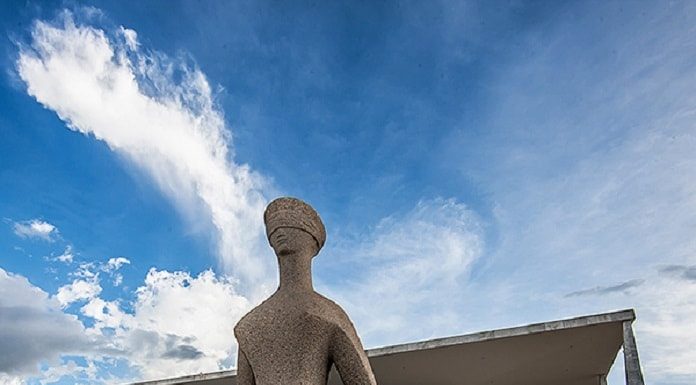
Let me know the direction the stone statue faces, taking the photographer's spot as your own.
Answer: facing the viewer and to the left of the viewer
